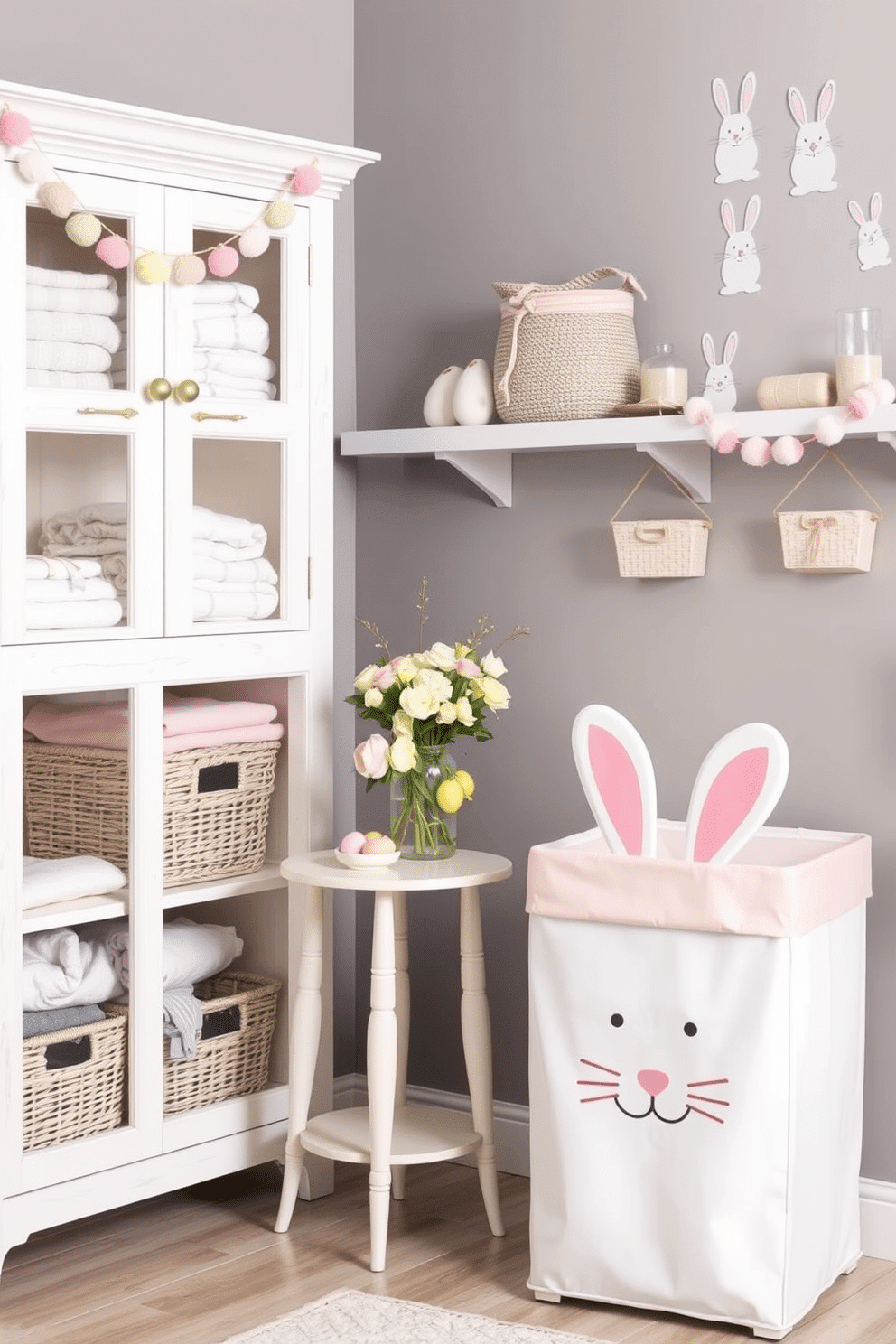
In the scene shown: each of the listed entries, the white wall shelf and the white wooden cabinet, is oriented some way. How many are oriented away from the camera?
0

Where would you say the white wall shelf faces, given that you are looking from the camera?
facing the viewer and to the left of the viewer

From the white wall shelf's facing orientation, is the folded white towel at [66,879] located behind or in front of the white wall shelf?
in front

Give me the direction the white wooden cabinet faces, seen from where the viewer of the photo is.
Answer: facing the viewer and to the right of the viewer

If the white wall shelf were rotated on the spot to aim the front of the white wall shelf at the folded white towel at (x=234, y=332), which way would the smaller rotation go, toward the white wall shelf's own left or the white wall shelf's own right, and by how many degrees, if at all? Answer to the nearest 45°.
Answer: approximately 45° to the white wall shelf's own right

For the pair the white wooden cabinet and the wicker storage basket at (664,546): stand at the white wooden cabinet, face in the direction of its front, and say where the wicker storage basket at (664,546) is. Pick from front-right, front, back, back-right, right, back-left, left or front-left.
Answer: front-left
